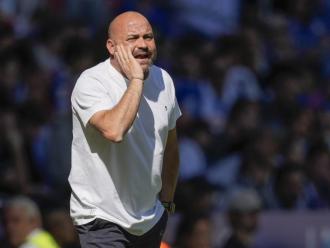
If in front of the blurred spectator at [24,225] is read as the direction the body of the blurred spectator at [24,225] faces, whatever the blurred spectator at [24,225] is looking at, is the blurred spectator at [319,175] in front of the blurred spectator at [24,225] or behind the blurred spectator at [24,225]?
behind

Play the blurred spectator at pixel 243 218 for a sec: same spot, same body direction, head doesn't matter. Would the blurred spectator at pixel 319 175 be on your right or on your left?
on your left

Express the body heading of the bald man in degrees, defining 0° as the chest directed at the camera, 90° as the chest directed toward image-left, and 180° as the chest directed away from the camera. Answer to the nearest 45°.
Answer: approximately 315°

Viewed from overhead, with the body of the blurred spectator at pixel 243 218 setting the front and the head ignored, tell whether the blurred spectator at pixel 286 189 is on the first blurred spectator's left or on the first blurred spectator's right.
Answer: on the first blurred spectator's left

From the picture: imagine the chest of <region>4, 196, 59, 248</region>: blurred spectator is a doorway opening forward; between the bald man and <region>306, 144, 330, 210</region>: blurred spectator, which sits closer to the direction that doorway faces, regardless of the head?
the bald man

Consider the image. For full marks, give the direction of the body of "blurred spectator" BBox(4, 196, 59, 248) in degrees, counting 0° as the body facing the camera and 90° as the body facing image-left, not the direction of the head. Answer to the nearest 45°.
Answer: approximately 45°

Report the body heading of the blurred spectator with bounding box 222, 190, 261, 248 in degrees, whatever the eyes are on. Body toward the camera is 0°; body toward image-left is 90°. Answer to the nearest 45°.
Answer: approximately 315°
